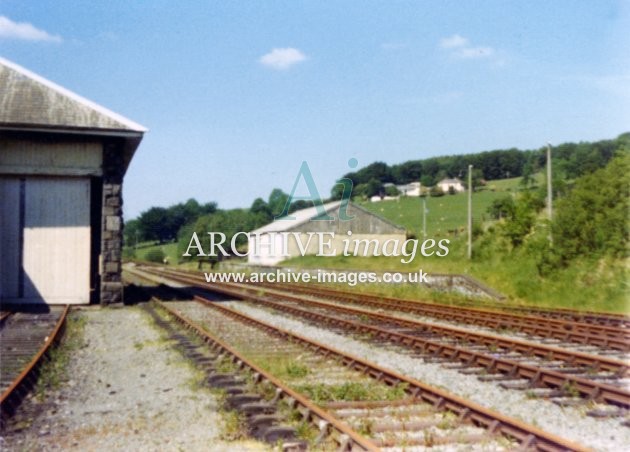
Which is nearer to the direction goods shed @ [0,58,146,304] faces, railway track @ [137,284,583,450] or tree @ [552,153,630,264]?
the railway track

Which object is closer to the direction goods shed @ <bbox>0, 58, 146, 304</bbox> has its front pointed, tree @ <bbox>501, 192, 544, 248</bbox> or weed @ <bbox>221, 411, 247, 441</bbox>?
the weed

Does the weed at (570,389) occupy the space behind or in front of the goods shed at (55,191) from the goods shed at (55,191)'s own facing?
in front

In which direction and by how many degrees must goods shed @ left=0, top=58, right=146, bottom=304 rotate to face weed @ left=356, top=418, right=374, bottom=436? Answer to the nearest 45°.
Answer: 0° — it already faces it

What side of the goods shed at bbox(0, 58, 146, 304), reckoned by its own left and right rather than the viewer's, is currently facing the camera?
front

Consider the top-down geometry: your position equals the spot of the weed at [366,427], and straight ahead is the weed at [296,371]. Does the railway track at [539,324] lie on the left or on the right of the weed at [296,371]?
right

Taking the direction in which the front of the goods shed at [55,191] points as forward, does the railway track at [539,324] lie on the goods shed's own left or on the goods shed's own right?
on the goods shed's own left

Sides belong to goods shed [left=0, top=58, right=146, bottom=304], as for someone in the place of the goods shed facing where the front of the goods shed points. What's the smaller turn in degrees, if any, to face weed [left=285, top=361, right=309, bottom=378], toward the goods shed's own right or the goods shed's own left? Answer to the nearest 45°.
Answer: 0° — it already faces it

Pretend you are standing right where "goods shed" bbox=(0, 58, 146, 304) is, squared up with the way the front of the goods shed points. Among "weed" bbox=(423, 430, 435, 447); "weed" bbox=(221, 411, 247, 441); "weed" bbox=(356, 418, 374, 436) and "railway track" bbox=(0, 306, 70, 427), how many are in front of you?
4

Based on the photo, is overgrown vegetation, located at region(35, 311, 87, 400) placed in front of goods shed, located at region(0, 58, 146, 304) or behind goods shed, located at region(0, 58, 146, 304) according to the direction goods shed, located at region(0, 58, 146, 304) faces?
in front

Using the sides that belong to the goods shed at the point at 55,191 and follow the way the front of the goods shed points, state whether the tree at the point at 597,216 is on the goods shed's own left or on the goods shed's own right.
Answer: on the goods shed's own left

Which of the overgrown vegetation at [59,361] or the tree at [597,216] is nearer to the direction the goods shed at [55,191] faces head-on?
the overgrown vegetation

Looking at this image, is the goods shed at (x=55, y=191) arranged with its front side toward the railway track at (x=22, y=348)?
yes

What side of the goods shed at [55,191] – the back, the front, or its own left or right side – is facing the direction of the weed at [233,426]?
front

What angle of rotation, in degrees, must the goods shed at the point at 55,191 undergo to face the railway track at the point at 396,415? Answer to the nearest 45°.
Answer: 0° — it already faces it
